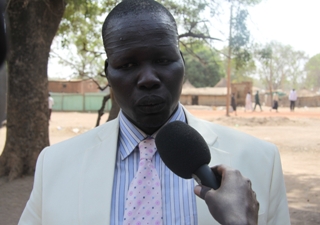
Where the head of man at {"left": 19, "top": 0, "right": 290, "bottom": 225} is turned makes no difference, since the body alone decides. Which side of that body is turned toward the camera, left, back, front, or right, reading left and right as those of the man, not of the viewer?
front

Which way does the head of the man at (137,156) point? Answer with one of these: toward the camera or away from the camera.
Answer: toward the camera
